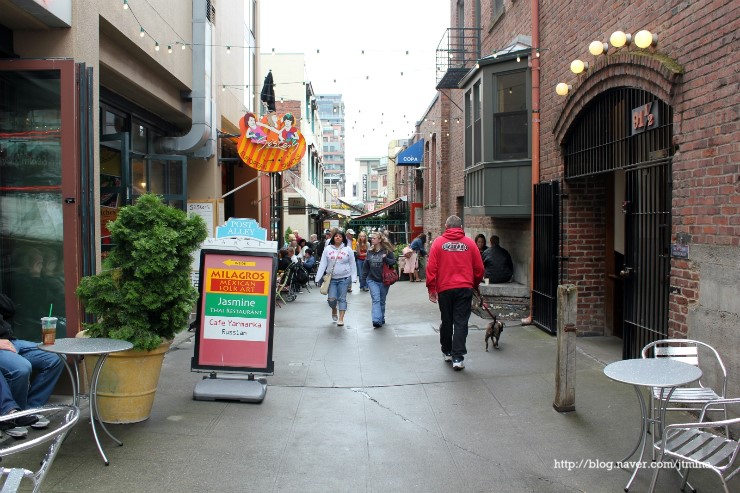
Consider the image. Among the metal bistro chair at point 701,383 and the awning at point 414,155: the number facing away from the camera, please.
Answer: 0

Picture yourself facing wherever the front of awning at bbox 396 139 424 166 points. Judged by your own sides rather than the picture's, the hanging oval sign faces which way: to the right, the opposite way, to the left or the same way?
to the left

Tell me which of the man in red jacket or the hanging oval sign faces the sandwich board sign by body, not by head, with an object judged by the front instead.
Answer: the hanging oval sign

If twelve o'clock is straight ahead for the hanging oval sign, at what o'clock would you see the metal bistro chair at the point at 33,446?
The metal bistro chair is roughly at 12 o'clock from the hanging oval sign.

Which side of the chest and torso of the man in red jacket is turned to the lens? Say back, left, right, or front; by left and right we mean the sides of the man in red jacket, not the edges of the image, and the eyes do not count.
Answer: back

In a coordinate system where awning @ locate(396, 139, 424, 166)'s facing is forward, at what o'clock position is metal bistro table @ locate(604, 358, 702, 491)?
The metal bistro table is roughly at 9 o'clock from the awning.

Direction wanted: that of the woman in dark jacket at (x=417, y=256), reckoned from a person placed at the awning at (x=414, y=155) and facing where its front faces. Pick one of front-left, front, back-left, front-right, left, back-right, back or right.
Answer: left

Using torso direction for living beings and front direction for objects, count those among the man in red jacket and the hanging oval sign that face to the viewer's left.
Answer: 0

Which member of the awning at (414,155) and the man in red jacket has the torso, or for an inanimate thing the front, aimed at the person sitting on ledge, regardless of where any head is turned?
the man in red jacket

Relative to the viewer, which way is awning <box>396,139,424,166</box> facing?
to the viewer's left
